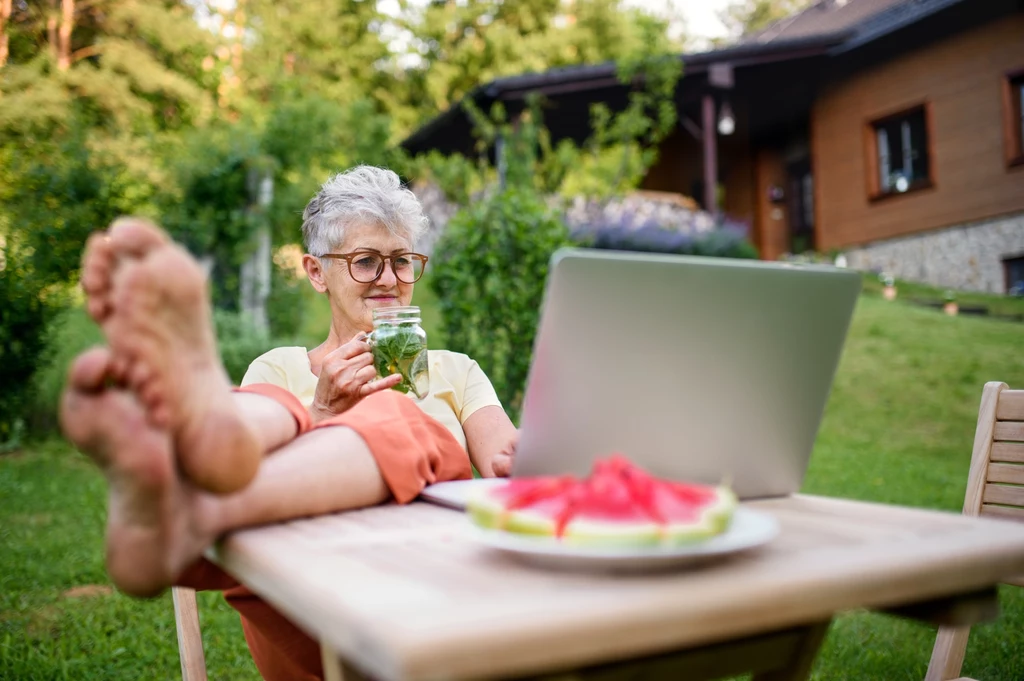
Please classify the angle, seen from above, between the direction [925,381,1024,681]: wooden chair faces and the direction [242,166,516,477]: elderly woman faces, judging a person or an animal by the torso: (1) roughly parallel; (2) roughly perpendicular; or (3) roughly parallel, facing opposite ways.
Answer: roughly perpendicular

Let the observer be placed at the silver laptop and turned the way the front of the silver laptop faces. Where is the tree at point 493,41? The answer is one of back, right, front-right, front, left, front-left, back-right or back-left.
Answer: front-right

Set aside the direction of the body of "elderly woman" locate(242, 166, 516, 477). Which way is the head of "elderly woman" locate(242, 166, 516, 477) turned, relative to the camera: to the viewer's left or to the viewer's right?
to the viewer's right

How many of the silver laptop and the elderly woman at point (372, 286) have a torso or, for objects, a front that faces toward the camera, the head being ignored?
1

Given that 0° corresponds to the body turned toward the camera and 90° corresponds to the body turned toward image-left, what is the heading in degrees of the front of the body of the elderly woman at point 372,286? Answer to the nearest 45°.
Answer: approximately 0°

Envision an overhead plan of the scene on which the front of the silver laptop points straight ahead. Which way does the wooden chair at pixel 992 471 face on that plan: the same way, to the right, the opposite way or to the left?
to the left

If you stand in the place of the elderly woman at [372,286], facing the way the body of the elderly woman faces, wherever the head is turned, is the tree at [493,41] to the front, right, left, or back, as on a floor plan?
back

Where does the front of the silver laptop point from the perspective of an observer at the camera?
facing away from the viewer and to the left of the viewer

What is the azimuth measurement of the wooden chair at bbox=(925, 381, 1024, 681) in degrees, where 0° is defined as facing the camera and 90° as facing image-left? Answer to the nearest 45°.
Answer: approximately 45°

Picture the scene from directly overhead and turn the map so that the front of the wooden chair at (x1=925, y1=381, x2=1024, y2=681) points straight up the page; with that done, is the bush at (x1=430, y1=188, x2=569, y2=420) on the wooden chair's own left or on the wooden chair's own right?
on the wooden chair's own right

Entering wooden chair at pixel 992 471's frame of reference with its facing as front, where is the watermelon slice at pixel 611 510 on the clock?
The watermelon slice is roughly at 11 o'clock from the wooden chair.
